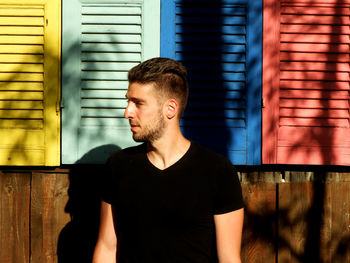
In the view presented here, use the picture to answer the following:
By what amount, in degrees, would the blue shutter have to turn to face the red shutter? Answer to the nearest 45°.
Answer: approximately 90° to its left

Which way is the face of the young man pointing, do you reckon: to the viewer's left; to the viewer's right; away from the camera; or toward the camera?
to the viewer's left

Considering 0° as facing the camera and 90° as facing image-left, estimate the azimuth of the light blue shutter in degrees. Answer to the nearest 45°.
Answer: approximately 0°

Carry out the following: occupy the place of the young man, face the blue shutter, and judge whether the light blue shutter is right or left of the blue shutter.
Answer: left

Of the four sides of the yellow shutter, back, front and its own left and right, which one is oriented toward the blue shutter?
left

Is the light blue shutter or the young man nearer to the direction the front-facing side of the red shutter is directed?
the young man

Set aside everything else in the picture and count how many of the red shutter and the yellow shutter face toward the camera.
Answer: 2

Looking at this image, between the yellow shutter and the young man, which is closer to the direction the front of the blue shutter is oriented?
the young man
